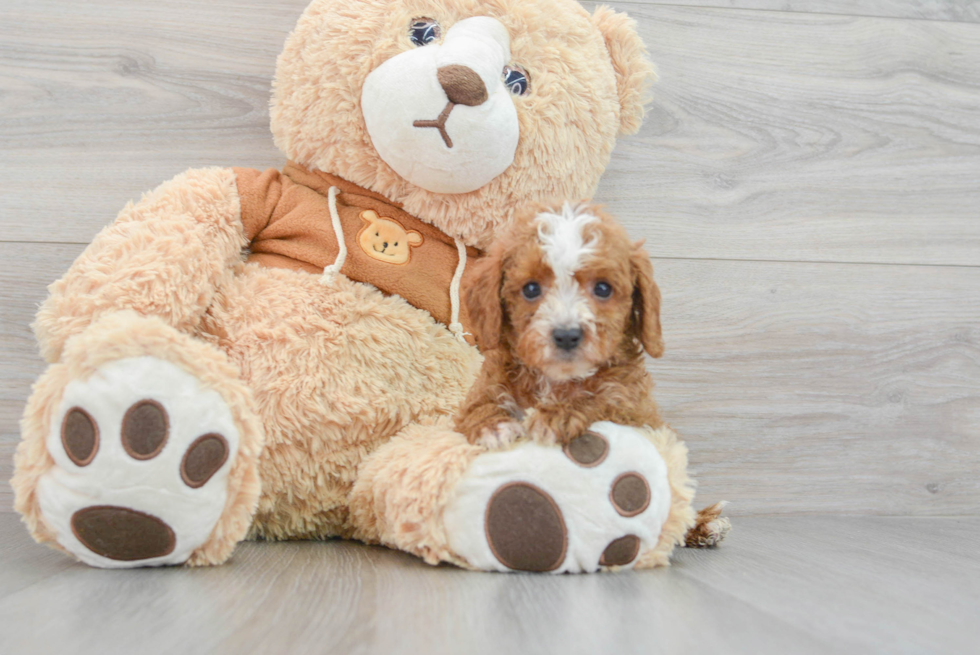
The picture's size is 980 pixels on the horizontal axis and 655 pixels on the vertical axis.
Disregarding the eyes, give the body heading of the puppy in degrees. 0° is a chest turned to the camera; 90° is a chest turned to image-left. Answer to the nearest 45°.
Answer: approximately 0°
